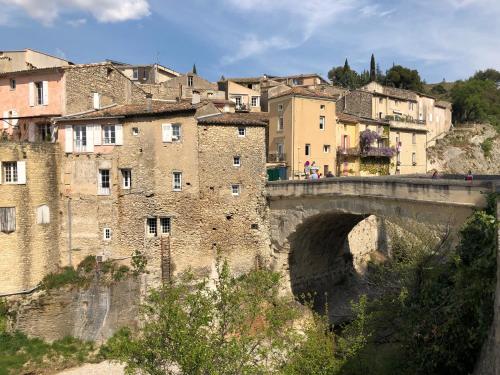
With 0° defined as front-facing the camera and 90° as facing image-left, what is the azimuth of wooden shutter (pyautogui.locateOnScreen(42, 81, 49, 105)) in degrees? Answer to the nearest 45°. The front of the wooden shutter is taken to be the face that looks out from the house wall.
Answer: approximately 0°

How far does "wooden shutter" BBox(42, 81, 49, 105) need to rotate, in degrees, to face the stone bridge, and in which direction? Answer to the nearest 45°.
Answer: approximately 45° to its left

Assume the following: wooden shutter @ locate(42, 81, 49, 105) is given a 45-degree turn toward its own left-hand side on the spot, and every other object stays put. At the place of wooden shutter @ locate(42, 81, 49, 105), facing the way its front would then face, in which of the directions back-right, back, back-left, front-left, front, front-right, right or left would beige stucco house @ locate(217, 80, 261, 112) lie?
left

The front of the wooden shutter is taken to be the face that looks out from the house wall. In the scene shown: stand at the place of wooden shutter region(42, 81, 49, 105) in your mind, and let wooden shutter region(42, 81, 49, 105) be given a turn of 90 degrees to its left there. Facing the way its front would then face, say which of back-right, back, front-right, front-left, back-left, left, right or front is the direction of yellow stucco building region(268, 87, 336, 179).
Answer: front
